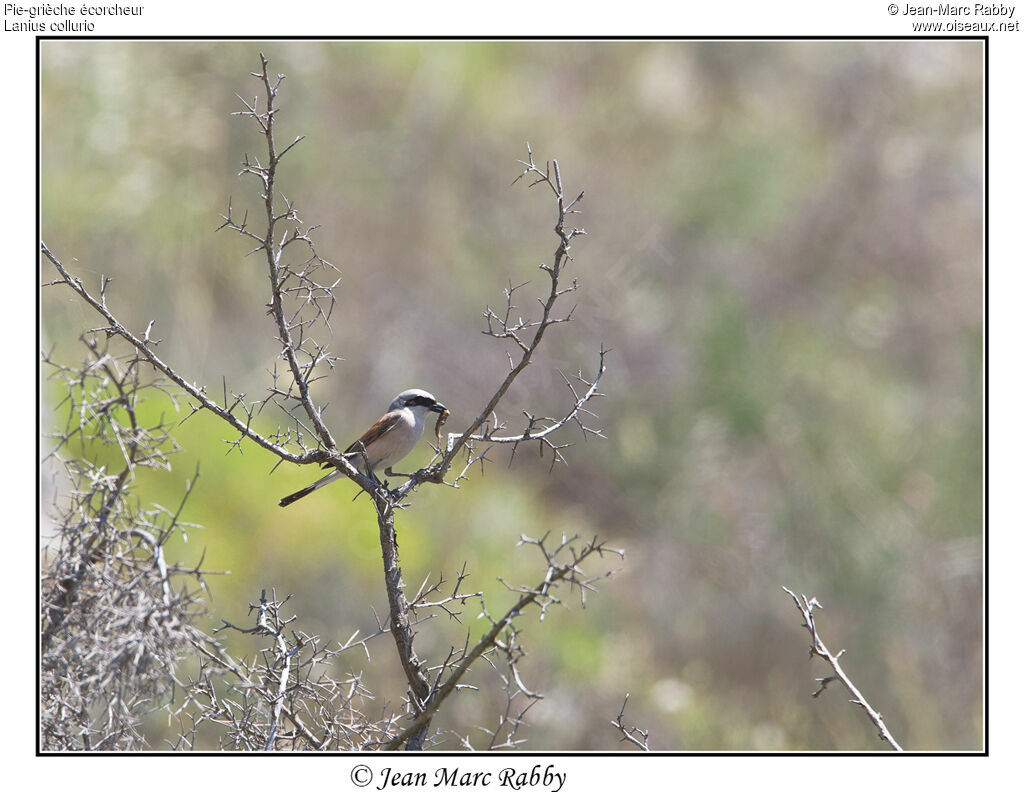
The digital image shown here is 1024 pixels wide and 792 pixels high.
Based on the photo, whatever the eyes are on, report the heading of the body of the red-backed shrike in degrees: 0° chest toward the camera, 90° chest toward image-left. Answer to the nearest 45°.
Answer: approximately 270°
